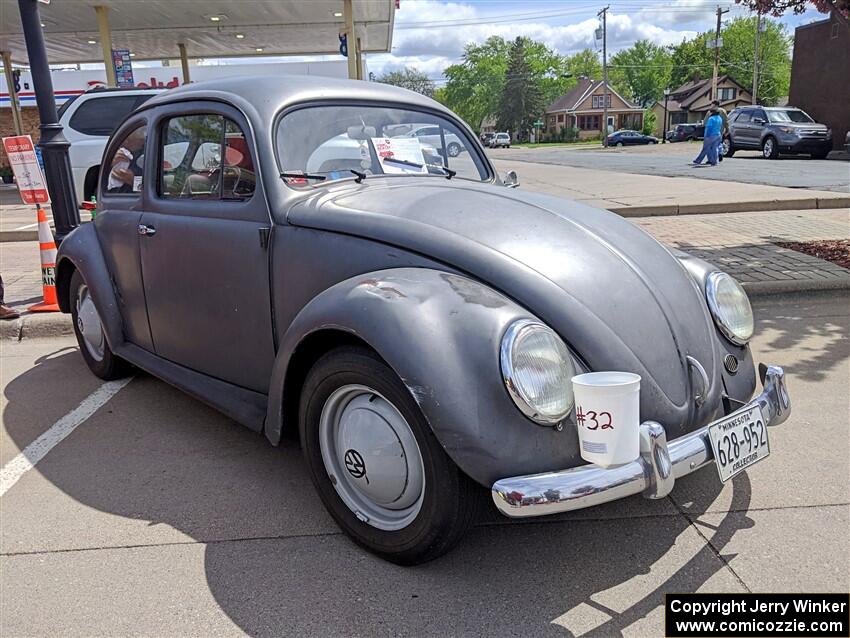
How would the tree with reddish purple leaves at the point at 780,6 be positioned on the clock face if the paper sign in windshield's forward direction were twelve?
The tree with reddish purple leaves is roughly at 9 o'clock from the paper sign in windshield.

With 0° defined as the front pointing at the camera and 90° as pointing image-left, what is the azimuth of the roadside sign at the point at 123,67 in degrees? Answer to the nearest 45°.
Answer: approximately 0°

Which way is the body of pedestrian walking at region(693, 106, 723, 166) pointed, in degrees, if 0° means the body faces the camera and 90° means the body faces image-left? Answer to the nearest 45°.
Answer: approximately 90°

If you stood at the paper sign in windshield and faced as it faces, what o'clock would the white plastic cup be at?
The white plastic cup is roughly at 1 o'clock from the paper sign in windshield.

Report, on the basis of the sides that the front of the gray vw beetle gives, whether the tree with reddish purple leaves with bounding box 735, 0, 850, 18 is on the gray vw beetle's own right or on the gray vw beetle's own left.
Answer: on the gray vw beetle's own left

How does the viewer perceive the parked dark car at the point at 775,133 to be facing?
facing the viewer and to the right of the viewer

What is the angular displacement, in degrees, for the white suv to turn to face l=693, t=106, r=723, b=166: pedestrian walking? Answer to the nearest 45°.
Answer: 0° — it already faces them

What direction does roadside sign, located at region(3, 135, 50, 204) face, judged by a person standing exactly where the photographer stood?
facing the viewer

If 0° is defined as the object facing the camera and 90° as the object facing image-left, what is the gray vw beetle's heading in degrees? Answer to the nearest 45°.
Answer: approximately 315°

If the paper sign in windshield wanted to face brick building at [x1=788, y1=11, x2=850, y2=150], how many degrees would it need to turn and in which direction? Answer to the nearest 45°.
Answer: approximately 90° to its left
